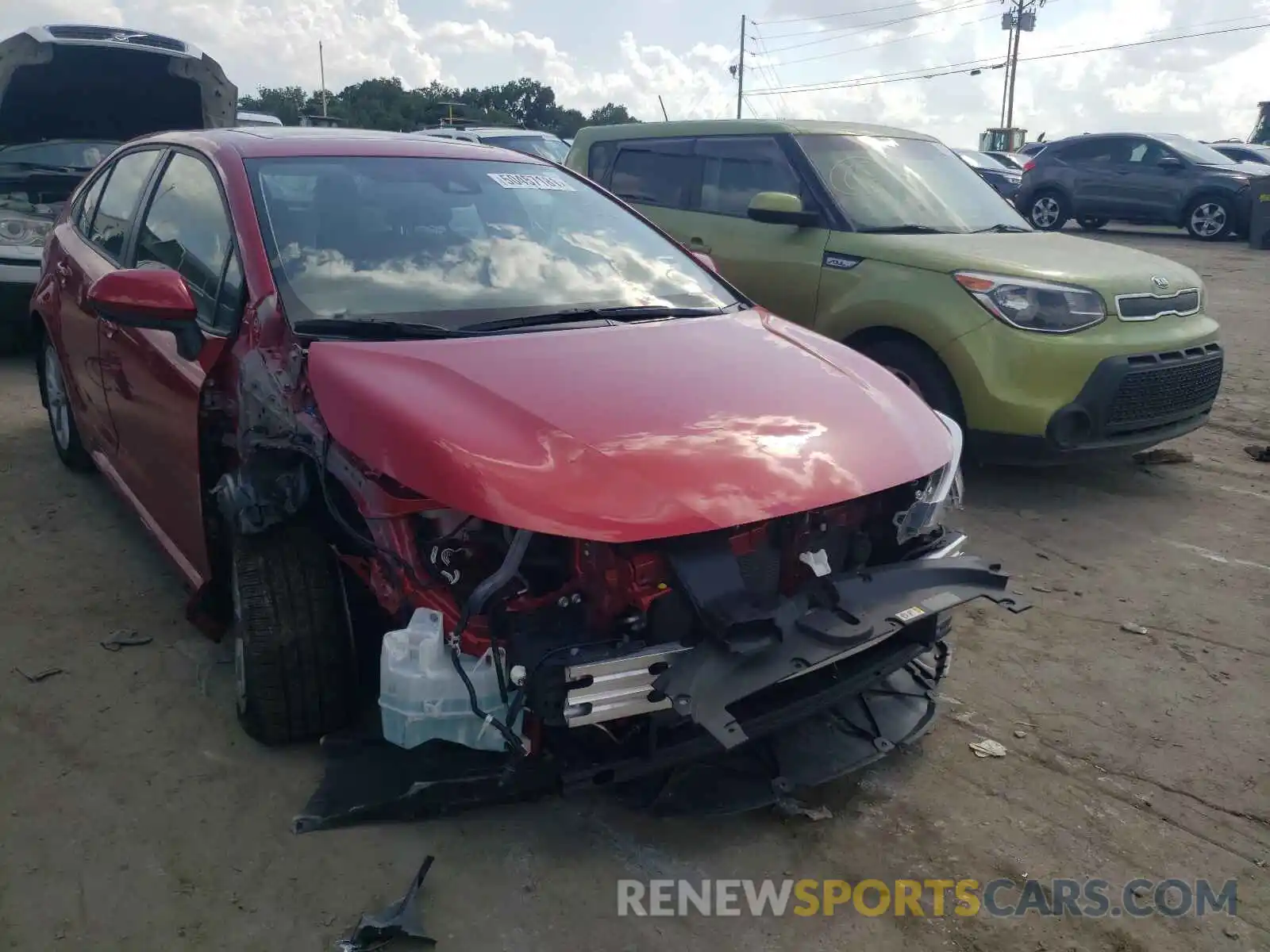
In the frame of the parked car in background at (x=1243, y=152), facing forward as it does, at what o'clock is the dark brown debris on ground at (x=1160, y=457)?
The dark brown debris on ground is roughly at 3 o'clock from the parked car in background.

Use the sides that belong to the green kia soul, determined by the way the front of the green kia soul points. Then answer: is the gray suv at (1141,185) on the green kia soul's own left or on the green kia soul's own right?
on the green kia soul's own left

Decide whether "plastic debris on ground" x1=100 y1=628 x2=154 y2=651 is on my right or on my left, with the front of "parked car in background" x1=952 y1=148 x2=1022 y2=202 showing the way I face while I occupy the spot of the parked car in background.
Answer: on my right

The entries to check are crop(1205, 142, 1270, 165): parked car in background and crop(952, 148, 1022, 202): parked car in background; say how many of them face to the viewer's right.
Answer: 2

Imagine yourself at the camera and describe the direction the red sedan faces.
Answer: facing the viewer and to the right of the viewer

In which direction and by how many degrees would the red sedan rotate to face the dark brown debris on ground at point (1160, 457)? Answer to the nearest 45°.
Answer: approximately 90° to its left

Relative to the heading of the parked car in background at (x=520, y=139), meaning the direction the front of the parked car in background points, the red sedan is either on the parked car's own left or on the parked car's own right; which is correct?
on the parked car's own right

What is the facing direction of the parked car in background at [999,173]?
to the viewer's right

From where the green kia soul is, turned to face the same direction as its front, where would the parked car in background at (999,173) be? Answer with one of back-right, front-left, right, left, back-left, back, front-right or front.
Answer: back-left

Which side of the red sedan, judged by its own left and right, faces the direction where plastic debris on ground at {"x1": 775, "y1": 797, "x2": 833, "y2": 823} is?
front

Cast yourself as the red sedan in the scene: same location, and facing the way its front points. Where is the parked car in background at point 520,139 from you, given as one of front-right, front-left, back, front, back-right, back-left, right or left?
back-left

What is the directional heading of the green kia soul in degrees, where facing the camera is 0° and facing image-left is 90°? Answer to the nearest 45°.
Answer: approximately 315°

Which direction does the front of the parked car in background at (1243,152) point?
to the viewer's right
